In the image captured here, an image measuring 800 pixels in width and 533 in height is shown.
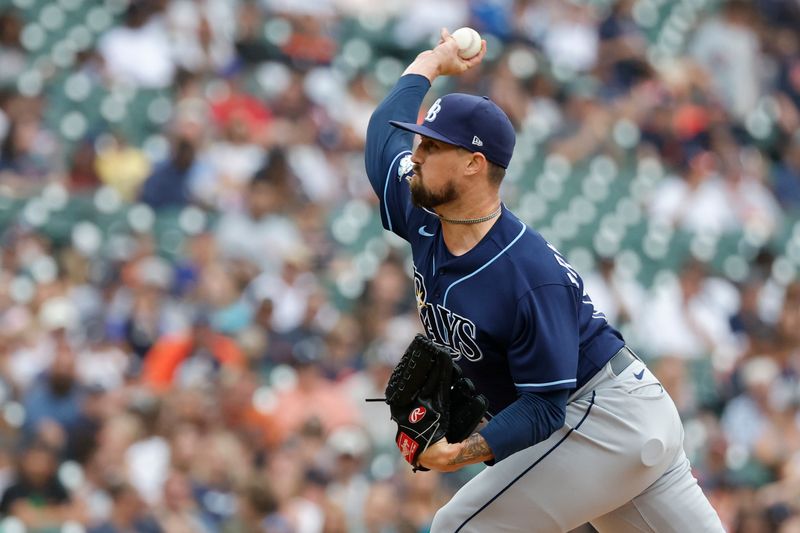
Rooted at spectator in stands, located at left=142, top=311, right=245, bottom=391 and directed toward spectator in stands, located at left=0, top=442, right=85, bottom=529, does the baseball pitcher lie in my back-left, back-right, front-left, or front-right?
front-left

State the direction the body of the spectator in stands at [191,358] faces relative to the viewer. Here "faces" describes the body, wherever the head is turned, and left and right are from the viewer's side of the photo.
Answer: facing the viewer

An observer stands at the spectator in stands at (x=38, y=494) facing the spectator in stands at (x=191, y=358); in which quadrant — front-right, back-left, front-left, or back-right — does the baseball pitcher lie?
back-right

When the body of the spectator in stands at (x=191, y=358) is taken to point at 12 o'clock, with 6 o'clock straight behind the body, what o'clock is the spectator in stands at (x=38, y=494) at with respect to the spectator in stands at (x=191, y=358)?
the spectator in stands at (x=38, y=494) is roughly at 1 o'clock from the spectator in stands at (x=191, y=358).

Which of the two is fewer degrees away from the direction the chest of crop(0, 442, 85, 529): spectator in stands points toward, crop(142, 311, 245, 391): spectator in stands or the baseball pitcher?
the baseball pitcher

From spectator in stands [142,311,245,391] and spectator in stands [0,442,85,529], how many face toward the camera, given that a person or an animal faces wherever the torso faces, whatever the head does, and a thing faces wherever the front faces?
2

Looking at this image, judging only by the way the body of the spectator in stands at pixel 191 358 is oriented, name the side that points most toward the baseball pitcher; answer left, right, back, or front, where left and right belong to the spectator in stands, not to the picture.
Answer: front

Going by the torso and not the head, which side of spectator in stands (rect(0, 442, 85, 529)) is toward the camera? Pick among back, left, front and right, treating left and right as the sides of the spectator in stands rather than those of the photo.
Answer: front
